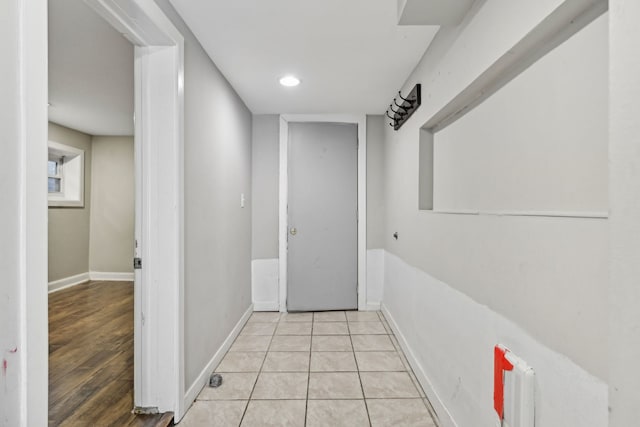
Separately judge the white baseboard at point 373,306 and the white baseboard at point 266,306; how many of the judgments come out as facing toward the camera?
2

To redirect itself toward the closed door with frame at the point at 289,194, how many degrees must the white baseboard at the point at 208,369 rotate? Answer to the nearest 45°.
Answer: approximately 45° to its left

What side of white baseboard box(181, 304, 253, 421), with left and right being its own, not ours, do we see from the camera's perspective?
right

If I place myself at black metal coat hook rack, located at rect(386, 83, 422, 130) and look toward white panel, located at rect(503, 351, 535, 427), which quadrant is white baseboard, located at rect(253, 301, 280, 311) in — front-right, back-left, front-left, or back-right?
back-right

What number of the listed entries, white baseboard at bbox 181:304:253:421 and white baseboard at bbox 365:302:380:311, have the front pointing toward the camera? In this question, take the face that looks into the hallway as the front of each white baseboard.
1

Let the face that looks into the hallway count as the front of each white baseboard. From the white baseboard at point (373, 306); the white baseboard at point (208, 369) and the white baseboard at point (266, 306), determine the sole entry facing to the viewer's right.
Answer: the white baseboard at point (208, 369)

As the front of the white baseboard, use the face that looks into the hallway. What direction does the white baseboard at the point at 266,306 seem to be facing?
toward the camera
